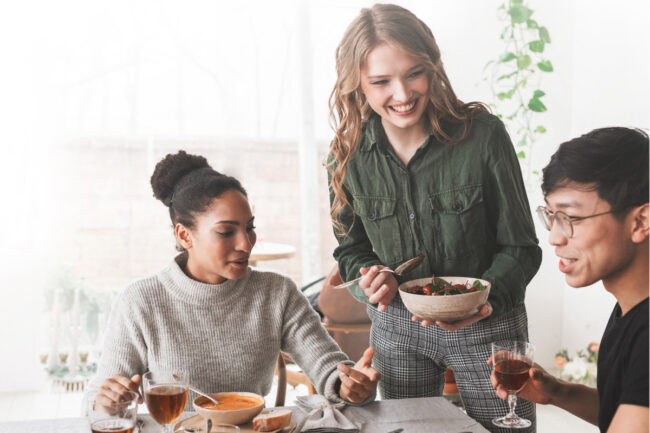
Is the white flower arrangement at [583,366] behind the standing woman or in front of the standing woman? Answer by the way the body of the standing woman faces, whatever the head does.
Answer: behind

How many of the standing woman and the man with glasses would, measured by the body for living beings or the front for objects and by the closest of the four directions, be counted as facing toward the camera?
1

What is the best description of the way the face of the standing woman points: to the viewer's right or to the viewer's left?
to the viewer's left

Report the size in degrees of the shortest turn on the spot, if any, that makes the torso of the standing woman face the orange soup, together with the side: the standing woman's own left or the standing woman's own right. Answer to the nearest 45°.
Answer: approximately 45° to the standing woman's own right

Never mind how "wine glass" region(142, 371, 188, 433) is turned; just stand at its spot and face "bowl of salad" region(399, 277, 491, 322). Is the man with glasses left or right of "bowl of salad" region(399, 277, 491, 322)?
right

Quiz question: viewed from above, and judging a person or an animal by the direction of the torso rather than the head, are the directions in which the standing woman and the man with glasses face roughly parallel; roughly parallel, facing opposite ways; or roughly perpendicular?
roughly perpendicular

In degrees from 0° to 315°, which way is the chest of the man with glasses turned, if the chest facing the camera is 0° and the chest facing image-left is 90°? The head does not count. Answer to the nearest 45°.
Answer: approximately 90°

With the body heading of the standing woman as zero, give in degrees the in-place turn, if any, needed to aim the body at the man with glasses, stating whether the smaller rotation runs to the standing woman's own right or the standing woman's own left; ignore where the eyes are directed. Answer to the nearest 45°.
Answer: approximately 45° to the standing woman's own left

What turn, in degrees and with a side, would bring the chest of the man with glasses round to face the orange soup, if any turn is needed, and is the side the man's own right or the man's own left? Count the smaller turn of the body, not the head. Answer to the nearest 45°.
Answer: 0° — they already face it

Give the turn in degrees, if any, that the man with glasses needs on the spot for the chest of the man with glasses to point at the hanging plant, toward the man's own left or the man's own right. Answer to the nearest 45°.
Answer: approximately 90° to the man's own right

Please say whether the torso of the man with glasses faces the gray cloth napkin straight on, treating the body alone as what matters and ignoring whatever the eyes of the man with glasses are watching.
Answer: yes
